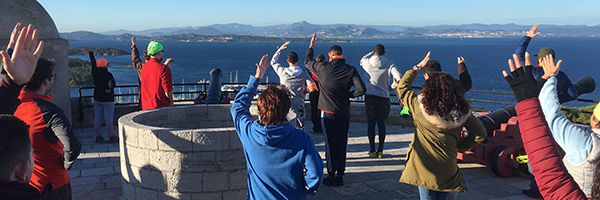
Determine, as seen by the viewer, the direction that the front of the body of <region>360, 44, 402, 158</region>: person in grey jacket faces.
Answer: away from the camera

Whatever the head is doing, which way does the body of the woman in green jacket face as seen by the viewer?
away from the camera

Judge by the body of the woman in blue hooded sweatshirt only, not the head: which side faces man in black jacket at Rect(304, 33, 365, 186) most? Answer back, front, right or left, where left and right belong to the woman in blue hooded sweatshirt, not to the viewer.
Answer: front

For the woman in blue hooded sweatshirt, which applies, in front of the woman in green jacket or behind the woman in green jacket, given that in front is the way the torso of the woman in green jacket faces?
behind

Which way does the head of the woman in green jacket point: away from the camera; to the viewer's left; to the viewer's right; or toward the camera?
away from the camera

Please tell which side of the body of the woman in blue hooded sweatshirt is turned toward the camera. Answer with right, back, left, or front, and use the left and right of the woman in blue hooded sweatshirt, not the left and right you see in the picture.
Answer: back

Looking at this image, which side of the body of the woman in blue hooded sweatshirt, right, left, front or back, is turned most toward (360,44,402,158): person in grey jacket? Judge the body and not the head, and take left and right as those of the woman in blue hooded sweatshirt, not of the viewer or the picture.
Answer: front

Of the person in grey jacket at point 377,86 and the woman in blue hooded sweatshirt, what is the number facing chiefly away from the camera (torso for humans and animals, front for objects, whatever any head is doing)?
2

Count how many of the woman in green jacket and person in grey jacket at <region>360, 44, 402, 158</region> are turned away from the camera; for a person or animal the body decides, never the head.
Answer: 2

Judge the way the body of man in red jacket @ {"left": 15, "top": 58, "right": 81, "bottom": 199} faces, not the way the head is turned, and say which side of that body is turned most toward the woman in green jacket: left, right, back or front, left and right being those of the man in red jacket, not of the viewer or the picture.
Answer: right

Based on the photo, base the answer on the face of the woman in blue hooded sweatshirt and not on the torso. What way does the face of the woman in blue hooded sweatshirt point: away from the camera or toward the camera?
away from the camera

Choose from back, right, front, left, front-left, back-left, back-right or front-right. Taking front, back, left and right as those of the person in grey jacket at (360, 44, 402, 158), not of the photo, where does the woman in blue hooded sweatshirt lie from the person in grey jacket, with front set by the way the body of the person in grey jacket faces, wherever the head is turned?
back

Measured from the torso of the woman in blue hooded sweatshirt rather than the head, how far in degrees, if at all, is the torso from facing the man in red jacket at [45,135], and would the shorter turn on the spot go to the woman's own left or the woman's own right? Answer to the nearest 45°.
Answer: approximately 90° to the woman's own left
